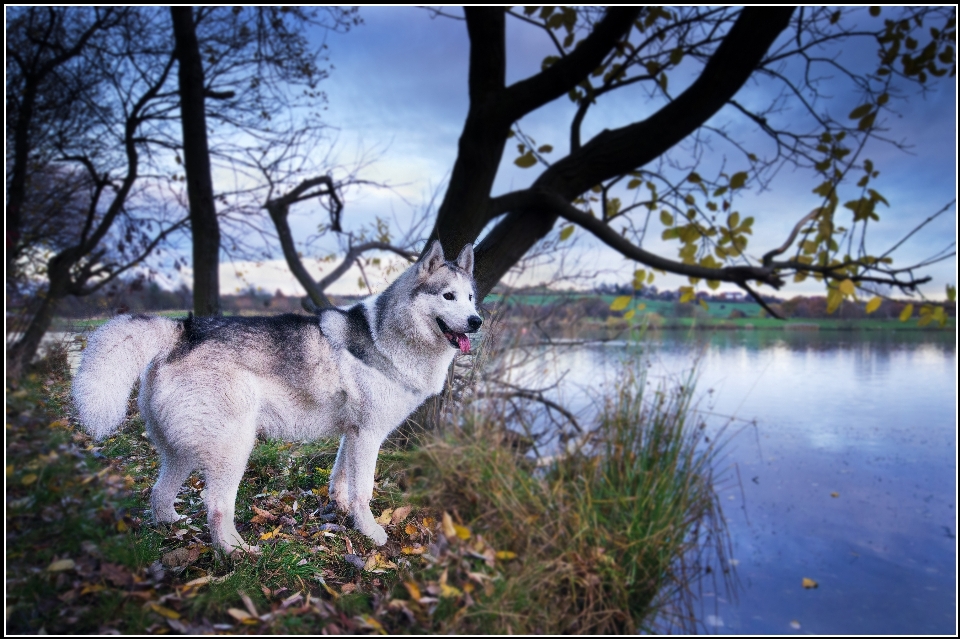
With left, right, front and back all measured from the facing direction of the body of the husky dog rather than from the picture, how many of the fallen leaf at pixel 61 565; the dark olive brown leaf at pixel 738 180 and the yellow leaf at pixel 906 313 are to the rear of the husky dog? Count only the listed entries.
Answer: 1

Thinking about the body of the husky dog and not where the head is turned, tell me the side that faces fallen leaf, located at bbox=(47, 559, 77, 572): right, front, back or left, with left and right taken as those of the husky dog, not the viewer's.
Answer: back

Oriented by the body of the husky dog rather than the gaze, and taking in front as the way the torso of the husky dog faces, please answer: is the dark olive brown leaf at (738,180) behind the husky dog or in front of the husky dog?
in front

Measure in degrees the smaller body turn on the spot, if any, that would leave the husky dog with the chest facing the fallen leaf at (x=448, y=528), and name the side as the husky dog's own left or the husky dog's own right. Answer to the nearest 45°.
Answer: approximately 45° to the husky dog's own right

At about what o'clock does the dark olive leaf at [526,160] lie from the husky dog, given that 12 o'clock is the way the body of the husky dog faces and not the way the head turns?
The dark olive leaf is roughly at 10 o'clock from the husky dog.

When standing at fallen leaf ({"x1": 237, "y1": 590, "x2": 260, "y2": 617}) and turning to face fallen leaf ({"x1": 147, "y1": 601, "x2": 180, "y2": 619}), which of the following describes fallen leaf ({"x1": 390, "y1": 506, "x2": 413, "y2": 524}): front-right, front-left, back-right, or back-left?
back-right

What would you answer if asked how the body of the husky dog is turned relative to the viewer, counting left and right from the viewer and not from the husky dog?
facing to the right of the viewer
